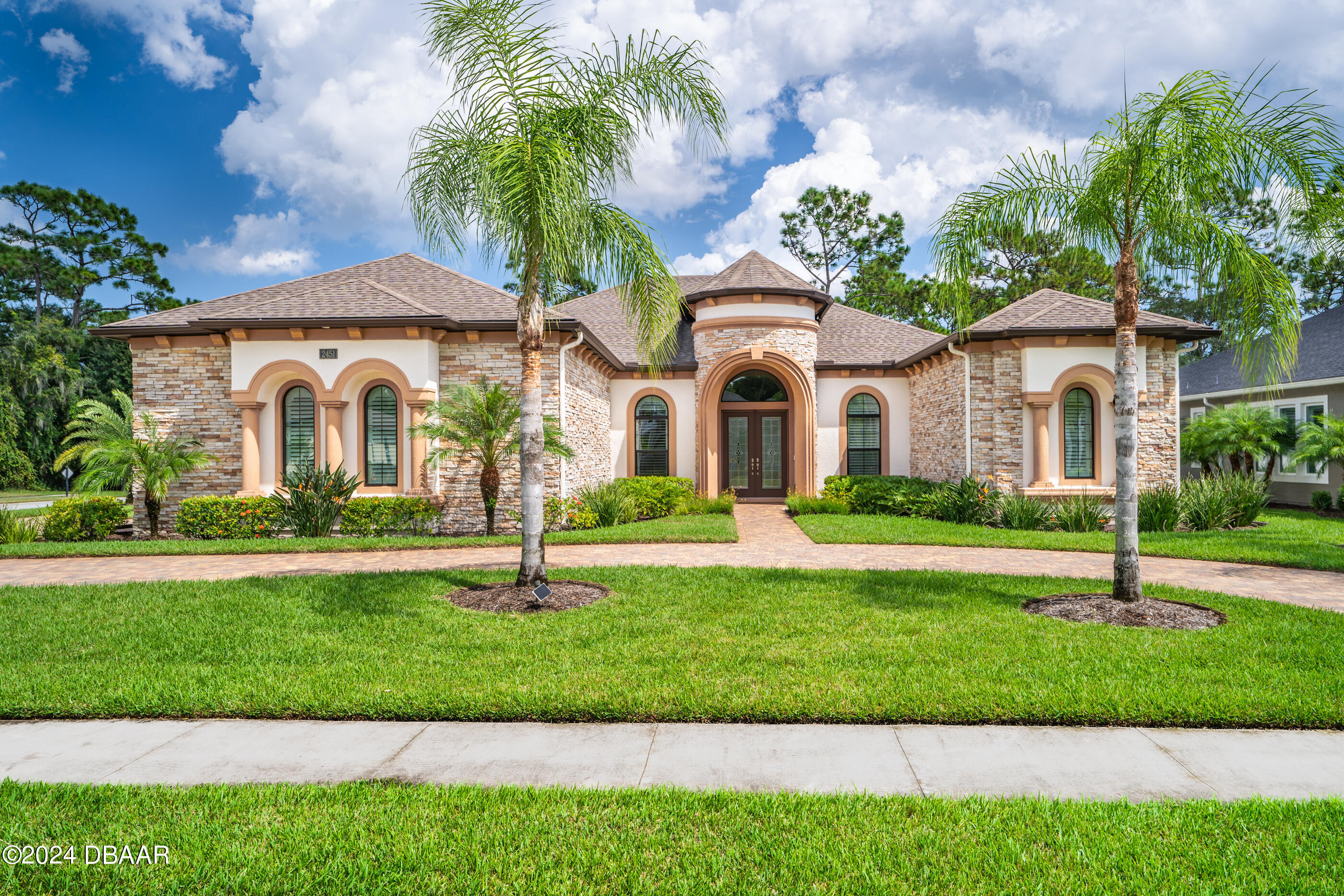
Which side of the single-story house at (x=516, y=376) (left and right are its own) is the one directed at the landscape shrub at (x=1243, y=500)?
left

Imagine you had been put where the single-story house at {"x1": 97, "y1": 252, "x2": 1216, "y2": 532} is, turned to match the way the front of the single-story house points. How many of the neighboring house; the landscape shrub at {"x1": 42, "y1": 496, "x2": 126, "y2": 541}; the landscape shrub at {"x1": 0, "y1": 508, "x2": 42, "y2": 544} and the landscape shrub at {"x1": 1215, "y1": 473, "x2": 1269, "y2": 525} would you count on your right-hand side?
2

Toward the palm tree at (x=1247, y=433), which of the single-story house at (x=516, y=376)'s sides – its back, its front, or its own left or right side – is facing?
left

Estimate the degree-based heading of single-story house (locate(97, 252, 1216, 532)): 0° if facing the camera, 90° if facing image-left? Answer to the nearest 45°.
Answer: approximately 0°

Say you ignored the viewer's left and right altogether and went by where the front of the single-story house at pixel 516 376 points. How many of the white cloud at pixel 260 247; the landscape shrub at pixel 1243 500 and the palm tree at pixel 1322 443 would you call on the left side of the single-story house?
2

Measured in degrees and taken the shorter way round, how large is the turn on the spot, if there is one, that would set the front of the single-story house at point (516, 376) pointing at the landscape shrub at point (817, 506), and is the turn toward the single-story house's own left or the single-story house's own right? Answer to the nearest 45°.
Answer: approximately 90° to the single-story house's own left

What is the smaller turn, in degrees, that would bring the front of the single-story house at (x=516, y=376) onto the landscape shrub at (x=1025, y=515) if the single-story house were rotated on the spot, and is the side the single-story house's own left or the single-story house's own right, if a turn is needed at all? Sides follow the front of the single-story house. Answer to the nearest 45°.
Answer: approximately 90° to the single-story house's own left

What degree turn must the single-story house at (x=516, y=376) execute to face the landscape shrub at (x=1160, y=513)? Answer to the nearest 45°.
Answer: approximately 90° to its left

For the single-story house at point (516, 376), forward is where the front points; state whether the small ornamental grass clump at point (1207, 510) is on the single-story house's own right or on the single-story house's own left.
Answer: on the single-story house's own left

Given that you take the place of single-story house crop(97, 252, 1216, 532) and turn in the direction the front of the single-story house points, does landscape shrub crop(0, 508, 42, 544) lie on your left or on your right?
on your right

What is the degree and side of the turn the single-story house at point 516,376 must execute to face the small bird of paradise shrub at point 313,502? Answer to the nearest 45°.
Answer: approximately 45° to its right
